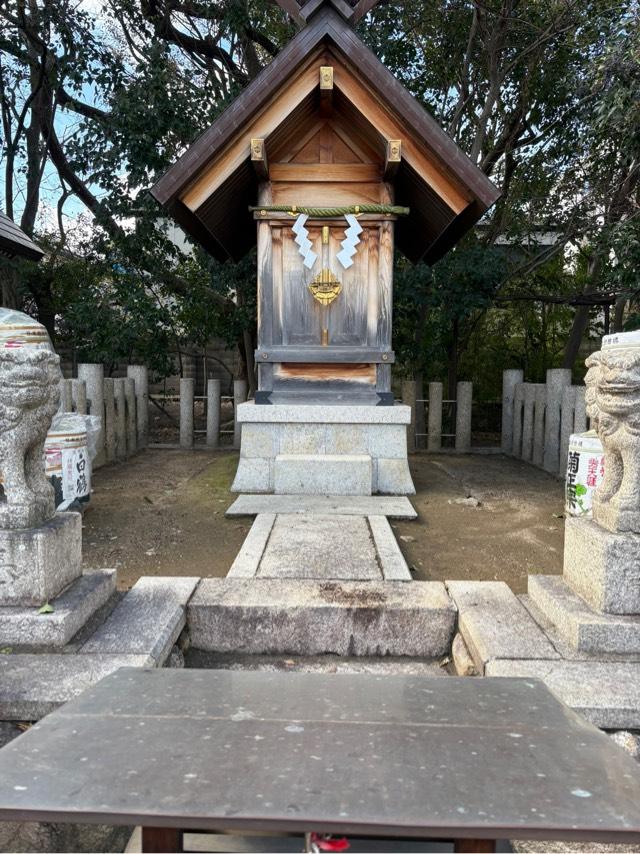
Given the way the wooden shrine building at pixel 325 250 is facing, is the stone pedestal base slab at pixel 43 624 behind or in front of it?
in front

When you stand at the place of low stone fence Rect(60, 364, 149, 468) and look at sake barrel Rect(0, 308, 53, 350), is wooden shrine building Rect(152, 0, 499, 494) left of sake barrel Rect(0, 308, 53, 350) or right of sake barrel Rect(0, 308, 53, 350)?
left

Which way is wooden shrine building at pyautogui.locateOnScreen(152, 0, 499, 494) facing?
toward the camera

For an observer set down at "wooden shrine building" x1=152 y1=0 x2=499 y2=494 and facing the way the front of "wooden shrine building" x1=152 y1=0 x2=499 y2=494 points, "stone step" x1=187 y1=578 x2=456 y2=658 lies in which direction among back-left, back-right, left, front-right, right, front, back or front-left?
front

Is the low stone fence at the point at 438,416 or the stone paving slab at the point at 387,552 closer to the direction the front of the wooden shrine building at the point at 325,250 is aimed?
the stone paving slab

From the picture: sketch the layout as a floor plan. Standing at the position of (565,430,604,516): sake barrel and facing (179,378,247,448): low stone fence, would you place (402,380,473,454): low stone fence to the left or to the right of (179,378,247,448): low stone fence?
right

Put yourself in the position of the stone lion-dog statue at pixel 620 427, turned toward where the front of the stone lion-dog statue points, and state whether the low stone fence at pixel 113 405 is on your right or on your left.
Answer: on your right

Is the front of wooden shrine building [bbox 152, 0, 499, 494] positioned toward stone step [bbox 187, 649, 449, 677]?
yes

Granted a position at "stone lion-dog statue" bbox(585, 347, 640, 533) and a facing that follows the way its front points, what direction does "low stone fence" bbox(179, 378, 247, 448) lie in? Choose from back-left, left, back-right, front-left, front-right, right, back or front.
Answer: back-right

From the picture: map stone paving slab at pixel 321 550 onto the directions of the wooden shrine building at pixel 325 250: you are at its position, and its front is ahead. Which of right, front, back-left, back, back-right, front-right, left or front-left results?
front

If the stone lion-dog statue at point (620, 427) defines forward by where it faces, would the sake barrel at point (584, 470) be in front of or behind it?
behind

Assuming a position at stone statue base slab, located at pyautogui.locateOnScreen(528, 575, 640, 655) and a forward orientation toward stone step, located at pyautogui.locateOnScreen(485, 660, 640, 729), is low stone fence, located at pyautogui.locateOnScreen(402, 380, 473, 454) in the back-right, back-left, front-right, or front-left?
back-right

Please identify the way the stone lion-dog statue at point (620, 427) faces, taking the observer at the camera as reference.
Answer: facing the viewer
